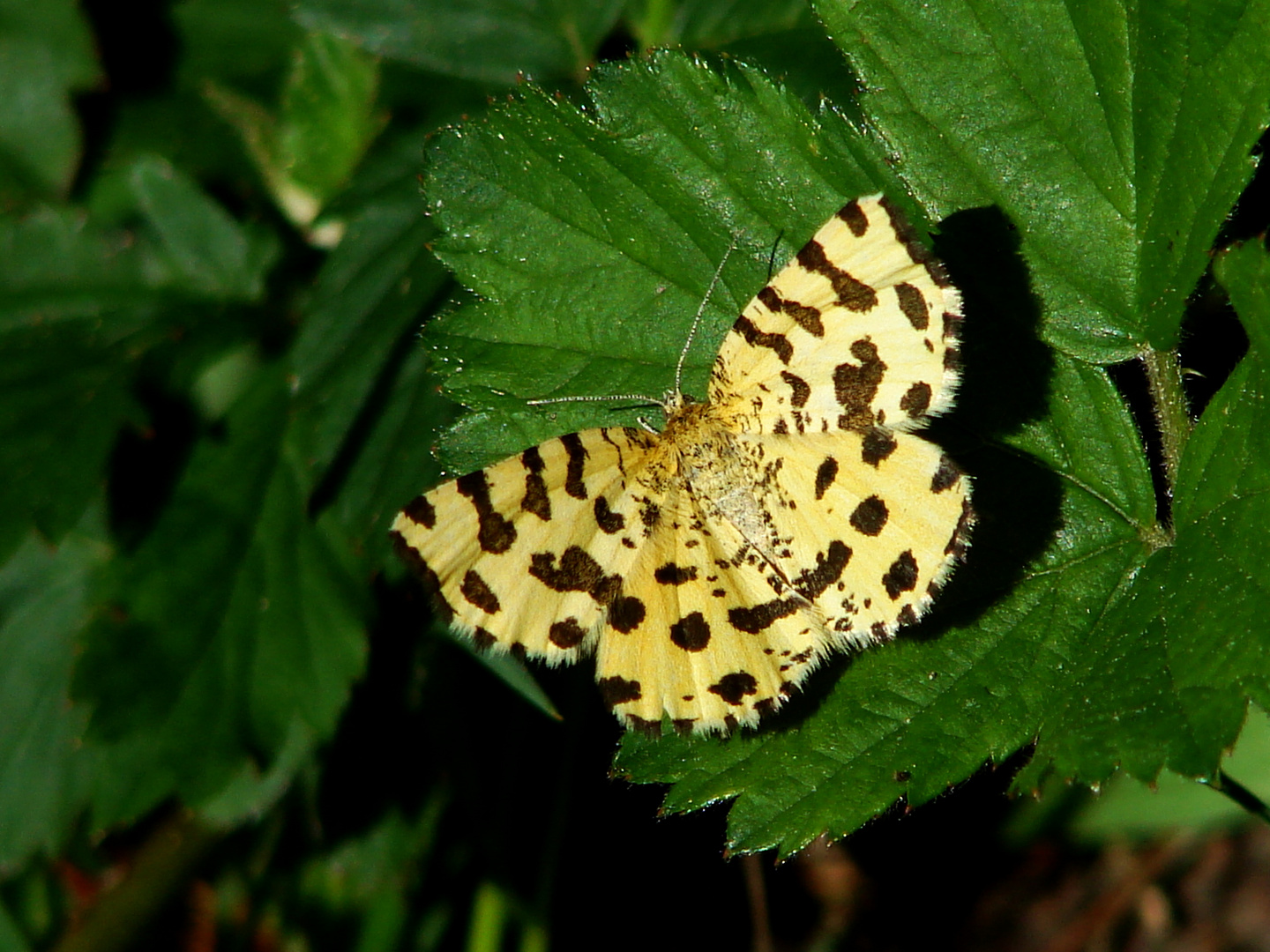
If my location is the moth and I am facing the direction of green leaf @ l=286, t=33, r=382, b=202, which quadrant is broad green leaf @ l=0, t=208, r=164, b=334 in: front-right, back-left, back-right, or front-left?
front-left

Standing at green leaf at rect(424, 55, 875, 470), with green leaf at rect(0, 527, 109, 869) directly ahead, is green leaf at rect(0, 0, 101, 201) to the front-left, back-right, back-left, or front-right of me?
front-right

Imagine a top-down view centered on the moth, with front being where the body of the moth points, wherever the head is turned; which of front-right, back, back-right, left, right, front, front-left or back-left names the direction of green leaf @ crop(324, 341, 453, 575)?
front

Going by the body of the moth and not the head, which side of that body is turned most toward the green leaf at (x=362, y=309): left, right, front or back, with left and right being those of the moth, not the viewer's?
front

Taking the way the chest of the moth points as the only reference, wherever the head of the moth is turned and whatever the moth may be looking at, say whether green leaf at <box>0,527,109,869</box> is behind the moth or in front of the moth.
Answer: in front

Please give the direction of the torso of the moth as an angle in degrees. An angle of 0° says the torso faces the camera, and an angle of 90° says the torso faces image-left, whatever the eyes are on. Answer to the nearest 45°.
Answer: approximately 135°

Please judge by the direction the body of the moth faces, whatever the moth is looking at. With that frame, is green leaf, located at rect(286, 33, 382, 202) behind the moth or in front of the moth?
in front

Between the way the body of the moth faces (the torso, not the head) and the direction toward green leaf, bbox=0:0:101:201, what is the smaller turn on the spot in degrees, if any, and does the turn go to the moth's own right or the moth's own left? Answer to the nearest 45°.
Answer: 0° — it already faces it

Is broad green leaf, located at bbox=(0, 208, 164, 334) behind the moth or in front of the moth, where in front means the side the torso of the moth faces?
in front

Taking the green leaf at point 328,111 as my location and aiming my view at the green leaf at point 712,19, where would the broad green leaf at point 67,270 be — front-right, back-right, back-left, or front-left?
back-right
